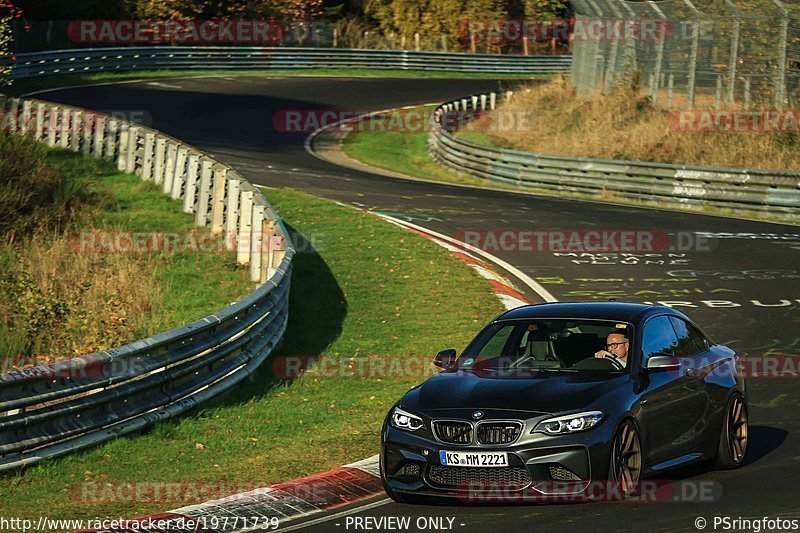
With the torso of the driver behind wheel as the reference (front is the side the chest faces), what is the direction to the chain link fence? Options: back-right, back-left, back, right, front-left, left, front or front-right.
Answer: back-right

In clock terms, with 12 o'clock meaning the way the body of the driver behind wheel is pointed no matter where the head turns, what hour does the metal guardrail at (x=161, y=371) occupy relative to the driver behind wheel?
The metal guardrail is roughly at 2 o'clock from the driver behind wheel.

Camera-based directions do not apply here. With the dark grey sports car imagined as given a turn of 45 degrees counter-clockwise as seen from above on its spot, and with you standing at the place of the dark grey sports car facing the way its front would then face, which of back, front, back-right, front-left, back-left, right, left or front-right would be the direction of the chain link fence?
back

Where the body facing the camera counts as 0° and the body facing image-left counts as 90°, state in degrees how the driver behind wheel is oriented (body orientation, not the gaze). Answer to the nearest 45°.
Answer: approximately 45°

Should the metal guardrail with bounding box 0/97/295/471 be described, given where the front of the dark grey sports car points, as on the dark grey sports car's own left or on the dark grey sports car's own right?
on the dark grey sports car's own right

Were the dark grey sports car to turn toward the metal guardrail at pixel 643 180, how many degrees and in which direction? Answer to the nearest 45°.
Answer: approximately 135° to its right

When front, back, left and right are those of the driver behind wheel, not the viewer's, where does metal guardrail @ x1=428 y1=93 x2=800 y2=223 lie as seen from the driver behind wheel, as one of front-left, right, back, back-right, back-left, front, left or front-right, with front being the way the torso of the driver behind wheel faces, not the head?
back-right

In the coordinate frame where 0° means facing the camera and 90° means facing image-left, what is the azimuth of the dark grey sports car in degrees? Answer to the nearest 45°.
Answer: approximately 45°
